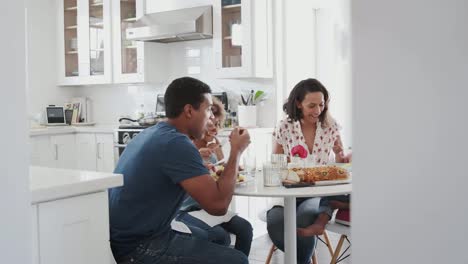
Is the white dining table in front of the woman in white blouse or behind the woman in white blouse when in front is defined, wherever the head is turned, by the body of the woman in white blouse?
in front

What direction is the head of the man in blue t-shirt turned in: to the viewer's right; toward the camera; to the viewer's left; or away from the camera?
to the viewer's right

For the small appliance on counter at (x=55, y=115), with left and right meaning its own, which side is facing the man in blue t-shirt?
front

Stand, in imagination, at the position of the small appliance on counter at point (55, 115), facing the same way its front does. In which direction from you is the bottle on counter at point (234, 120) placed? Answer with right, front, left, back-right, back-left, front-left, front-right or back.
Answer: front-left

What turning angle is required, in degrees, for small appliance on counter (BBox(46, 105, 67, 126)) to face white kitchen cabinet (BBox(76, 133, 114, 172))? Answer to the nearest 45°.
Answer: approximately 45° to its left

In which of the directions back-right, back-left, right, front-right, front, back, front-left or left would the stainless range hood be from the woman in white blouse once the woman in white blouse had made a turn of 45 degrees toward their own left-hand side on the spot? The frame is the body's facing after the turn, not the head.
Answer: back

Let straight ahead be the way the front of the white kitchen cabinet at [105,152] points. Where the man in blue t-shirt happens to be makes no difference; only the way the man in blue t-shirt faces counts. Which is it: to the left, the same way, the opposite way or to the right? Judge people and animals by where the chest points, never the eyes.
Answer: to the left

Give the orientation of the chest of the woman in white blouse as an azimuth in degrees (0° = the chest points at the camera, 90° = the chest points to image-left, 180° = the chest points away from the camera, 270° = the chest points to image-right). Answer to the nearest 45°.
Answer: approximately 0°

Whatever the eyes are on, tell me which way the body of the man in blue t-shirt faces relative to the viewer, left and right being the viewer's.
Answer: facing to the right of the viewer
